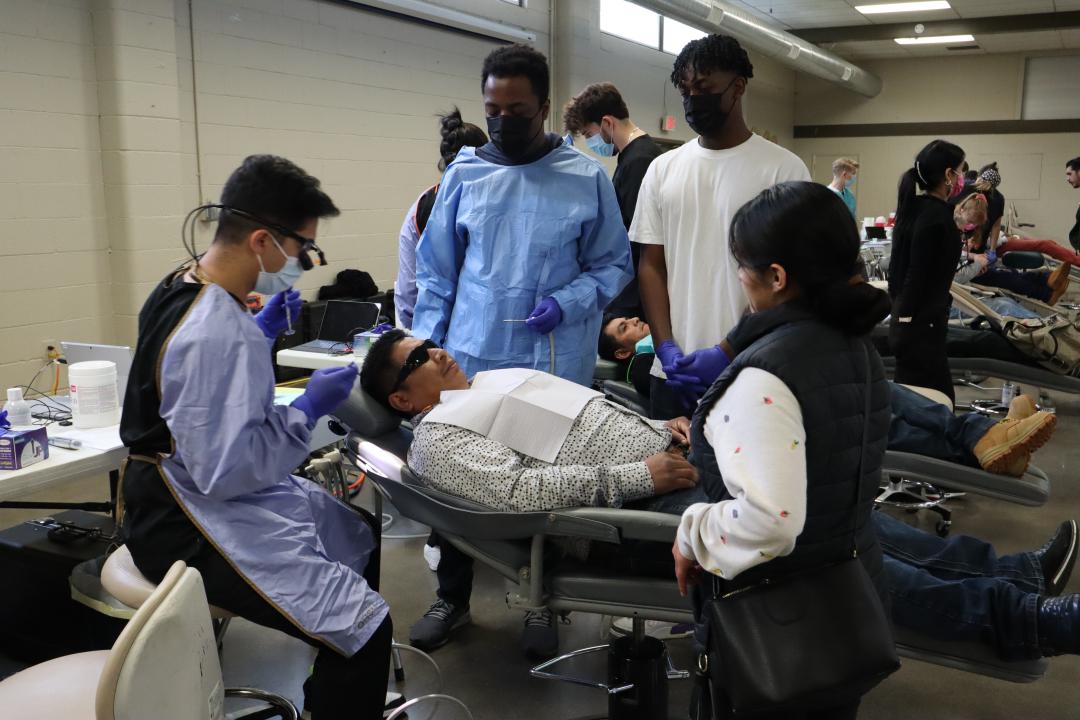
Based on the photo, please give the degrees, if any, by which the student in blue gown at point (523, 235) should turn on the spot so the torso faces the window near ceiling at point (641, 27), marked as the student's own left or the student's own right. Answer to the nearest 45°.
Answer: approximately 180°

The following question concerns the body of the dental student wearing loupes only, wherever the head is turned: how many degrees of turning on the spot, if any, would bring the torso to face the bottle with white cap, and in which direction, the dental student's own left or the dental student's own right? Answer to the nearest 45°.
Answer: approximately 135° to the dental student's own left

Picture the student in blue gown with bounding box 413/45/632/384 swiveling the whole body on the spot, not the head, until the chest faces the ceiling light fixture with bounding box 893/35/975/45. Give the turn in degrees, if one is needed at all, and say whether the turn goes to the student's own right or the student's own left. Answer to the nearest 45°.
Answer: approximately 135° to the student's own left

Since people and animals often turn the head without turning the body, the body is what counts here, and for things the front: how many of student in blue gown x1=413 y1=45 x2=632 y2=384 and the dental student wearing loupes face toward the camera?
1

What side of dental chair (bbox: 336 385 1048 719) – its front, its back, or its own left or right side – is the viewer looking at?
right

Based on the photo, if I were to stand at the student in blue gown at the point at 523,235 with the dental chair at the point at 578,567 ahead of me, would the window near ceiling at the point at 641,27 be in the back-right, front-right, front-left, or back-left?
back-left

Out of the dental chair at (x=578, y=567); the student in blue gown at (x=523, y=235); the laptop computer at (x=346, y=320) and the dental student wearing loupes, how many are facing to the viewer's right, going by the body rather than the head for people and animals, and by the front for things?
2

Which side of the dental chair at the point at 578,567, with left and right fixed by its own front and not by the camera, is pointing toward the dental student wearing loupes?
back

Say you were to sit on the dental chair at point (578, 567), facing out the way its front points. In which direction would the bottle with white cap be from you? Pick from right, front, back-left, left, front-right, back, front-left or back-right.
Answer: back

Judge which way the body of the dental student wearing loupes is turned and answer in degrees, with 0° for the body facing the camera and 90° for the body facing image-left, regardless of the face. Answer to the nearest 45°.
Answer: approximately 270°

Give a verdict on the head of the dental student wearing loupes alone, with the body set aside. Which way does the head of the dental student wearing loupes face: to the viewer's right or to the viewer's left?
to the viewer's right
